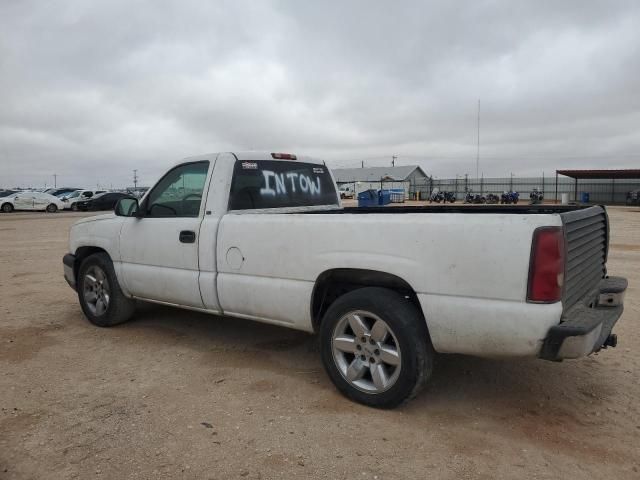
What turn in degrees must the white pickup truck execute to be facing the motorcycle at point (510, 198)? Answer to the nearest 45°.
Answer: approximately 45° to its right

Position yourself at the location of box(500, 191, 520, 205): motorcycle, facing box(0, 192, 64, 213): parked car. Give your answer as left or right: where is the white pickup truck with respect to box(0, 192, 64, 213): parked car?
left

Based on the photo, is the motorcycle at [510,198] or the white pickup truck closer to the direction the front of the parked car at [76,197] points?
the white pickup truck

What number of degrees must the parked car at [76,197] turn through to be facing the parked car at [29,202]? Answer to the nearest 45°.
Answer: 0° — it already faces it

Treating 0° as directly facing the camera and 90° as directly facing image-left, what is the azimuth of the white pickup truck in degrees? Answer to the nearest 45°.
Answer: approximately 135°

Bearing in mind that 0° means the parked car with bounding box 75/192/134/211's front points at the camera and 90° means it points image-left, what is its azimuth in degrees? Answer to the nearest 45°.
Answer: approximately 45°
